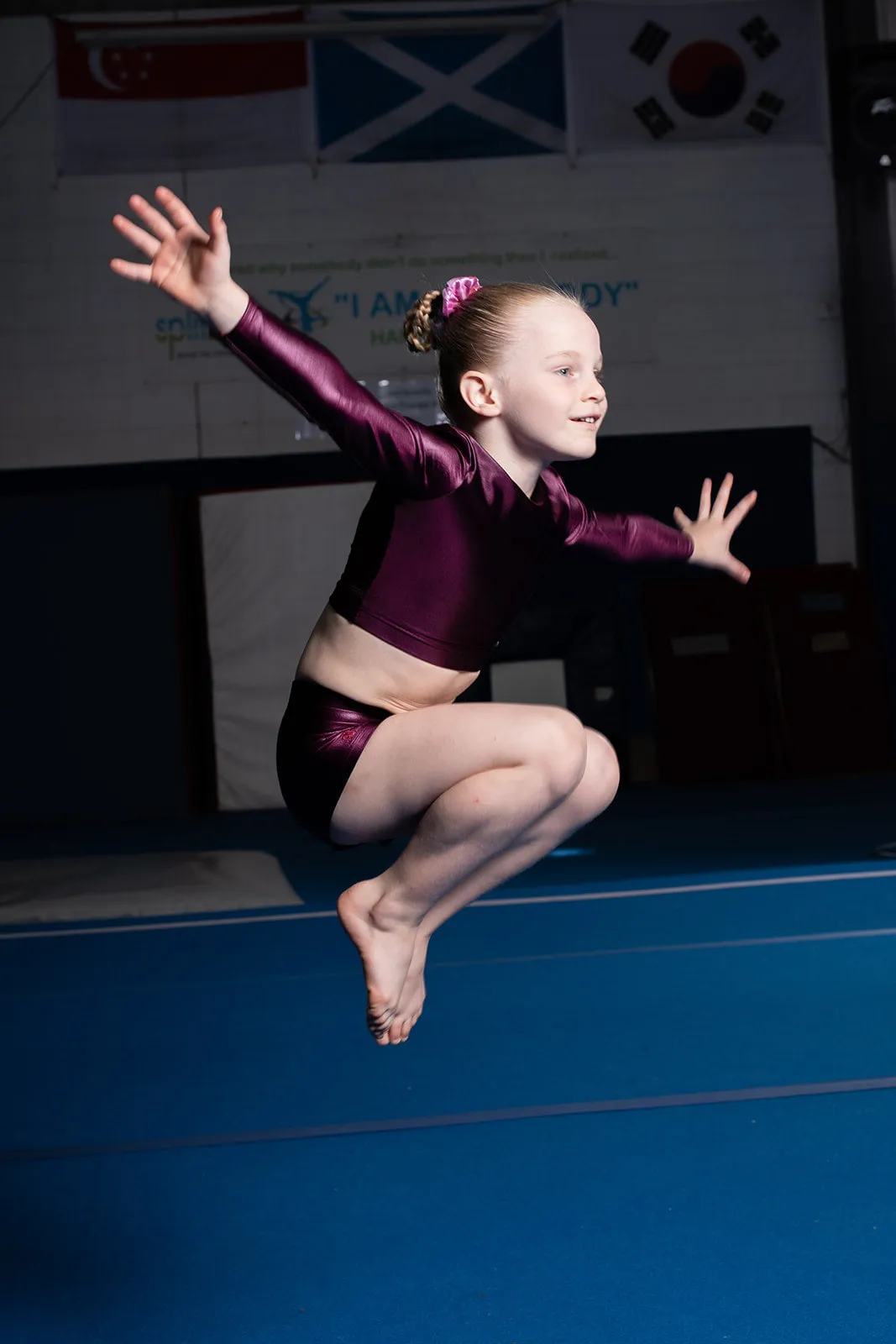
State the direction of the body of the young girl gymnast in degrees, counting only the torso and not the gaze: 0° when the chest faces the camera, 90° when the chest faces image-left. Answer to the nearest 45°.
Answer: approximately 315°

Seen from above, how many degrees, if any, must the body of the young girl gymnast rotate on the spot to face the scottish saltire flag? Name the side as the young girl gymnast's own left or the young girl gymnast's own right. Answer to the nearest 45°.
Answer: approximately 135° to the young girl gymnast's own left

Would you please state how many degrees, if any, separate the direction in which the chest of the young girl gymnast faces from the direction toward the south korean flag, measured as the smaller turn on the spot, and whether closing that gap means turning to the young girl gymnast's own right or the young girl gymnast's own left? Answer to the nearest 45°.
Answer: approximately 135° to the young girl gymnast's own left

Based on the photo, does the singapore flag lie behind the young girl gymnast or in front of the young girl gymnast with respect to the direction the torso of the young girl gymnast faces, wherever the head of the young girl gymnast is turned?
behind

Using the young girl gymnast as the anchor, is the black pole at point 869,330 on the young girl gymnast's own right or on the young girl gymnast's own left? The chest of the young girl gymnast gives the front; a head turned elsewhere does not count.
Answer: on the young girl gymnast's own left
